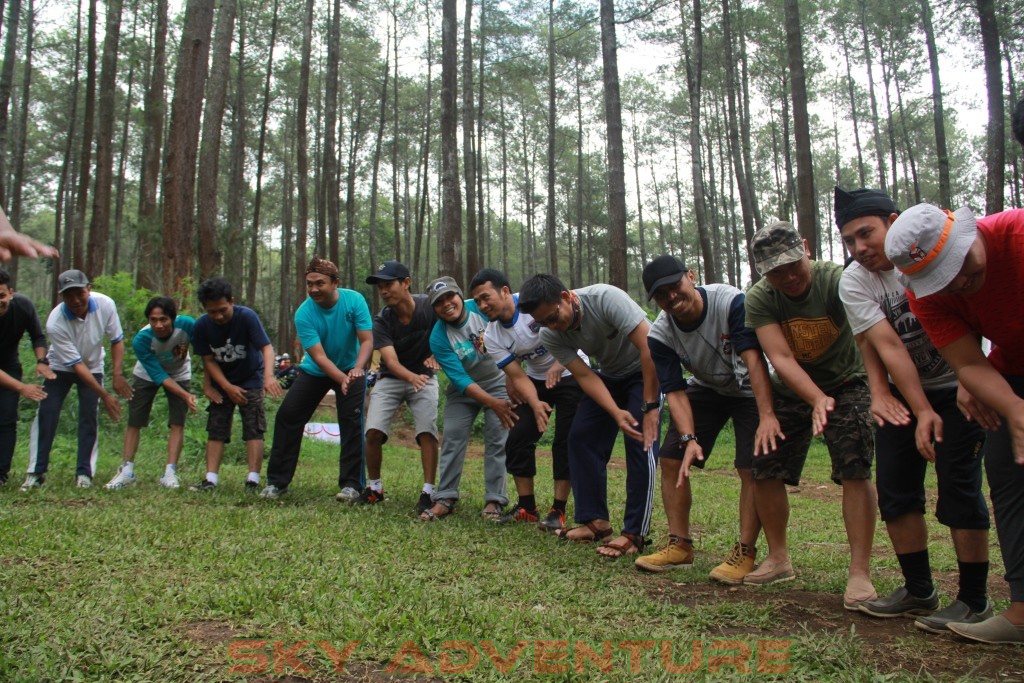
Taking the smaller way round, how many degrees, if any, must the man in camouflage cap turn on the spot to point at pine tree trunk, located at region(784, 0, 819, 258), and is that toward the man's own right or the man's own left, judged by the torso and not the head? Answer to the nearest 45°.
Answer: approximately 135° to the man's own right

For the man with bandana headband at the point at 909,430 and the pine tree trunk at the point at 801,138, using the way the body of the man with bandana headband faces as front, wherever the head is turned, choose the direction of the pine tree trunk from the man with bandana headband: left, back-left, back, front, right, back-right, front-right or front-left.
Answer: back-right

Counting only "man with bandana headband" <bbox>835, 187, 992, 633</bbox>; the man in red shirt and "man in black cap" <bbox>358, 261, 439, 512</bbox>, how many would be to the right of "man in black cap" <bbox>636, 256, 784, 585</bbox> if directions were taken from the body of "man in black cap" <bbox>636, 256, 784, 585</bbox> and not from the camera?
1

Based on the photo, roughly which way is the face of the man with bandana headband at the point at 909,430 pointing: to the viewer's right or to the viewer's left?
to the viewer's left

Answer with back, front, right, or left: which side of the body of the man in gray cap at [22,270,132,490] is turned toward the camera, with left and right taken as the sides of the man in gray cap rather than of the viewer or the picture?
front

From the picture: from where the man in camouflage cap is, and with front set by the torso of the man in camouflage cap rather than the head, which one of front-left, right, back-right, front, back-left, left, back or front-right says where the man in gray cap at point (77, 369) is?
front-right

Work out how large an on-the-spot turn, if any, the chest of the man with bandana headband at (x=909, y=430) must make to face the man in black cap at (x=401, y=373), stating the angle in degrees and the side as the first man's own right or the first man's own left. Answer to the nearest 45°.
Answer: approximately 45° to the first man's own right

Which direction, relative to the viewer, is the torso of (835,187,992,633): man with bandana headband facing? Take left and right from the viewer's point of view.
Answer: facing the viewer and to the left of the viewer

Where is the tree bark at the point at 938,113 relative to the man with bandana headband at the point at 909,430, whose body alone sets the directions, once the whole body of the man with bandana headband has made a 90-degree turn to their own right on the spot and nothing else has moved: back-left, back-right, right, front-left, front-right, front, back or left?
front-right

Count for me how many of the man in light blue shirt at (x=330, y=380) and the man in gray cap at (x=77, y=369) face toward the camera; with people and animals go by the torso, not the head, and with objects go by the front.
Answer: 2
